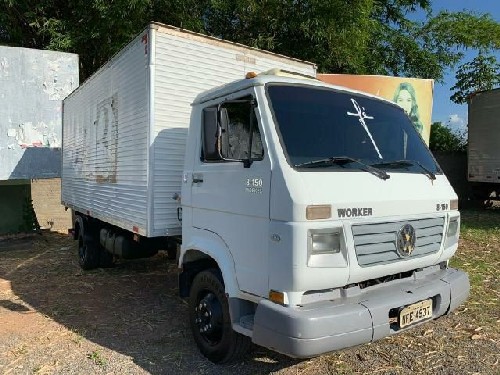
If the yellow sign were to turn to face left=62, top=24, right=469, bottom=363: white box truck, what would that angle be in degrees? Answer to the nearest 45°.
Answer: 0° — it already faces it

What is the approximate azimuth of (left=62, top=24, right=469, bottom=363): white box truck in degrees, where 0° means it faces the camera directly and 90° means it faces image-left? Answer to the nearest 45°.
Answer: approximately 315°

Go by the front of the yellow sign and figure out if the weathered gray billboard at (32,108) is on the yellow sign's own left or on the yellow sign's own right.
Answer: on the yellow sign's own right

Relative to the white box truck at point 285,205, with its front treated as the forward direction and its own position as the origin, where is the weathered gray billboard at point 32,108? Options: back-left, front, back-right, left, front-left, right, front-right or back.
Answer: back

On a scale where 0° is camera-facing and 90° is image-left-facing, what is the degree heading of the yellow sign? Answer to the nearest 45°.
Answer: approximately 0°

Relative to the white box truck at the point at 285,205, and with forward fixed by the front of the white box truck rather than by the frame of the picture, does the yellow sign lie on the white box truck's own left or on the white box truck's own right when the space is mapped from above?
on the white box truck's own left

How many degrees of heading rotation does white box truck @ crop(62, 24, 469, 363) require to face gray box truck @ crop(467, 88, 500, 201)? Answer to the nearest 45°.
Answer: approximately 90° to its left
